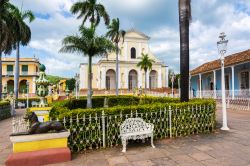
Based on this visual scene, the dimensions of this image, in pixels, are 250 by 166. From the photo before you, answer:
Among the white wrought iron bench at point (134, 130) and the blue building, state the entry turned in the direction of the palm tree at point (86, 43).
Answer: the blue building

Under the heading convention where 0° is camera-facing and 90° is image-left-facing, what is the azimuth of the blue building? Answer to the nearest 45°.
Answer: approximately 45°

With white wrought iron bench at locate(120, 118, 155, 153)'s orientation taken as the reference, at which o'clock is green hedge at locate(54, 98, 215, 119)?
The green hedge is roughly at 6 o'clock from the white wrought iron bench.

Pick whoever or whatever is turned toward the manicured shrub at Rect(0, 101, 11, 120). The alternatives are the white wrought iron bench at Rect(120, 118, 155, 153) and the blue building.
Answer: the blue building

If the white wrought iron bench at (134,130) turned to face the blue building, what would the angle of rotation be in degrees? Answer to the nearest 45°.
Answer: approximately 90° to its left

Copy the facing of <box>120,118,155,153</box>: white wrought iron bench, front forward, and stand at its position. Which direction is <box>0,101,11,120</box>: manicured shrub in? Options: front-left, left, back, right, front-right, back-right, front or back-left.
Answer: back

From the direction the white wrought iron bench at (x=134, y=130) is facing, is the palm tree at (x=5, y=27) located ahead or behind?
behind

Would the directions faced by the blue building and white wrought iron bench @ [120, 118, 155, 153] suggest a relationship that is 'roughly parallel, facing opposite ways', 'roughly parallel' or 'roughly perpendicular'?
roughly perpendicular

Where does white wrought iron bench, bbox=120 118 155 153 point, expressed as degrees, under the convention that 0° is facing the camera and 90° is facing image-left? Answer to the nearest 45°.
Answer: approximately 315°

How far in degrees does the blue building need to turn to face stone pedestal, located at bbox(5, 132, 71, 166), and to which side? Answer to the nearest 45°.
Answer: approximately 45° to its left
